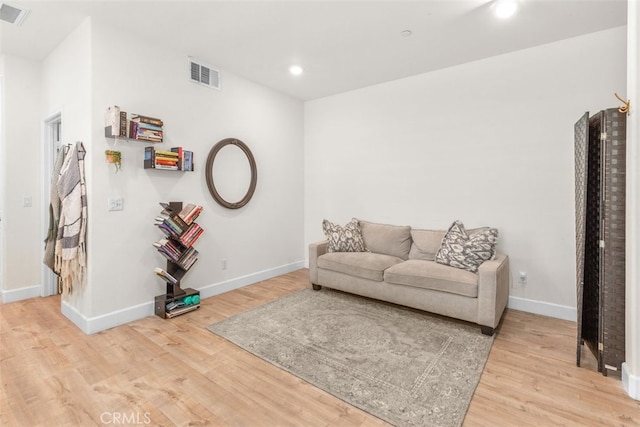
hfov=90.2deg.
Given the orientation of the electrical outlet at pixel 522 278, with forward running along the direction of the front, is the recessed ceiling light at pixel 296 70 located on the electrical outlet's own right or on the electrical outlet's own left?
on the electrical outlet's own right

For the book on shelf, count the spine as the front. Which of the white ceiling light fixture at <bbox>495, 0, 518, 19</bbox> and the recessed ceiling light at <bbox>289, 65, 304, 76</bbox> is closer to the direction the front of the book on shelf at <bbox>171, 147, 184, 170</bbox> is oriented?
the white ceiling light fixture

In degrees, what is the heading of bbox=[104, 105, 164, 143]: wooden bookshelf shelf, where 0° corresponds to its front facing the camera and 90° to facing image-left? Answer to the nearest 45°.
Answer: approximately 315°

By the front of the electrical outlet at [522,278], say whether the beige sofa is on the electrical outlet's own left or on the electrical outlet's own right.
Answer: on the electrical outlet's own right

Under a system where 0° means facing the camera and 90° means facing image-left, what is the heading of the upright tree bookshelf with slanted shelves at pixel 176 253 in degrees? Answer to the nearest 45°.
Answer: approximately 315°

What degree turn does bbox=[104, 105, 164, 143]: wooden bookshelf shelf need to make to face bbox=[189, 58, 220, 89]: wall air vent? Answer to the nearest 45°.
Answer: approximately 90° to its left

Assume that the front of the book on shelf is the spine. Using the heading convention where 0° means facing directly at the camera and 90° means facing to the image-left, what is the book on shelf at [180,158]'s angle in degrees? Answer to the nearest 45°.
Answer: approximately 315°

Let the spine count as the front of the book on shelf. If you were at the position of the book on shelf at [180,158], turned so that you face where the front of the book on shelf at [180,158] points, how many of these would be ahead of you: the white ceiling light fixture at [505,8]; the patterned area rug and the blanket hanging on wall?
2
